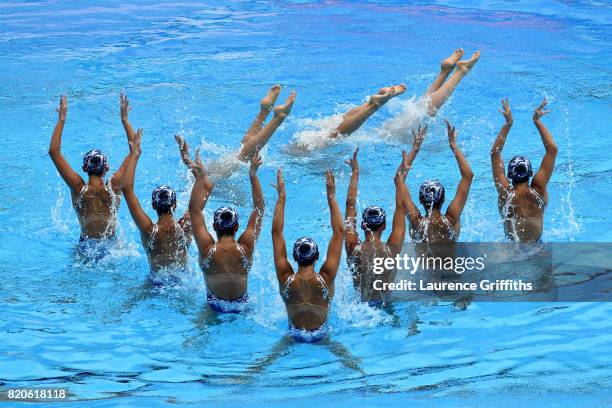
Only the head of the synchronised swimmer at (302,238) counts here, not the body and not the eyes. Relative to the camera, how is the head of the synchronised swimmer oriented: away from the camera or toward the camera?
away from the camera
